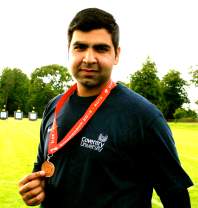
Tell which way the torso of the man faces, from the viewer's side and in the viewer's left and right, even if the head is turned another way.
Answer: facing the viewer and to the left of the viewer

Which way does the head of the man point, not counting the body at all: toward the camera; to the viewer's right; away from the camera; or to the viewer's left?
toward the camera
